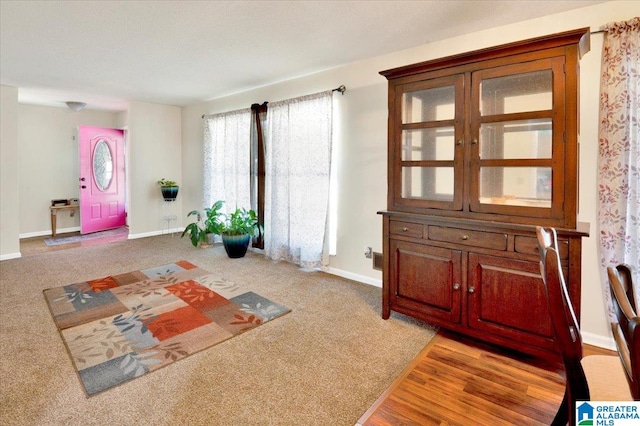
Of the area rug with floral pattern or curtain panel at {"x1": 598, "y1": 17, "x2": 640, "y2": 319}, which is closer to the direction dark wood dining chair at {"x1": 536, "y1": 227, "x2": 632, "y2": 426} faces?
the curtain panel

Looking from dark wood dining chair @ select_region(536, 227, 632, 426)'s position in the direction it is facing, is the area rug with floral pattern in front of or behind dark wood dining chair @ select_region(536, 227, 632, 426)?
behind

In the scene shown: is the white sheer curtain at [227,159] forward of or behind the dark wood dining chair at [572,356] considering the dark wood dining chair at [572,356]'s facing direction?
behind

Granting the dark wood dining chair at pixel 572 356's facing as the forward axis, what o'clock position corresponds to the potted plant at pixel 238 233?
The potted plant is roughly at 7 o'clock from the dark wood dining chair.

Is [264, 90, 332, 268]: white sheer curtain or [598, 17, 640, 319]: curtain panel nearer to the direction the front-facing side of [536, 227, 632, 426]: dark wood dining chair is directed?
the curtain panel

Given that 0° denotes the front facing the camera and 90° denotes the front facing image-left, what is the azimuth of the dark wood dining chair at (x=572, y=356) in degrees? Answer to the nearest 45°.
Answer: approximately 270°
